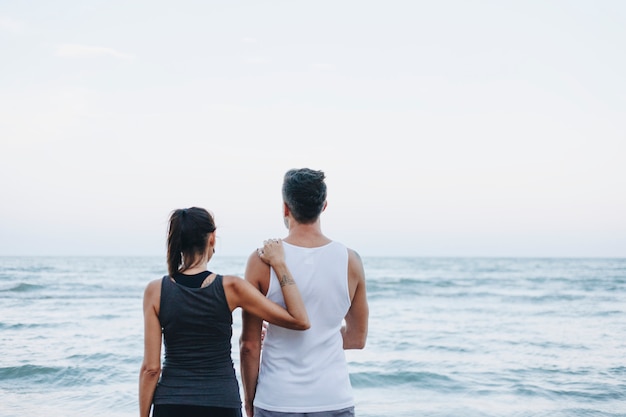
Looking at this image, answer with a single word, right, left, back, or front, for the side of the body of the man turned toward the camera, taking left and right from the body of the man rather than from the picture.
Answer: back

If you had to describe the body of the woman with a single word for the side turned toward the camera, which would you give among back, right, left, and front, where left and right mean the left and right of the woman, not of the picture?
back

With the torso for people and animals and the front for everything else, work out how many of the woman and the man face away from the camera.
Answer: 2
